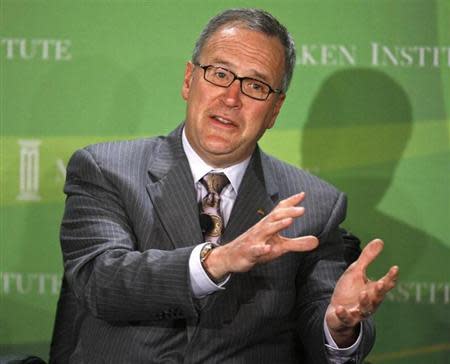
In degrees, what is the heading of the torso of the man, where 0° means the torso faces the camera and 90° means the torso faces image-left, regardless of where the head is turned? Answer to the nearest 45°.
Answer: approximately 0°
